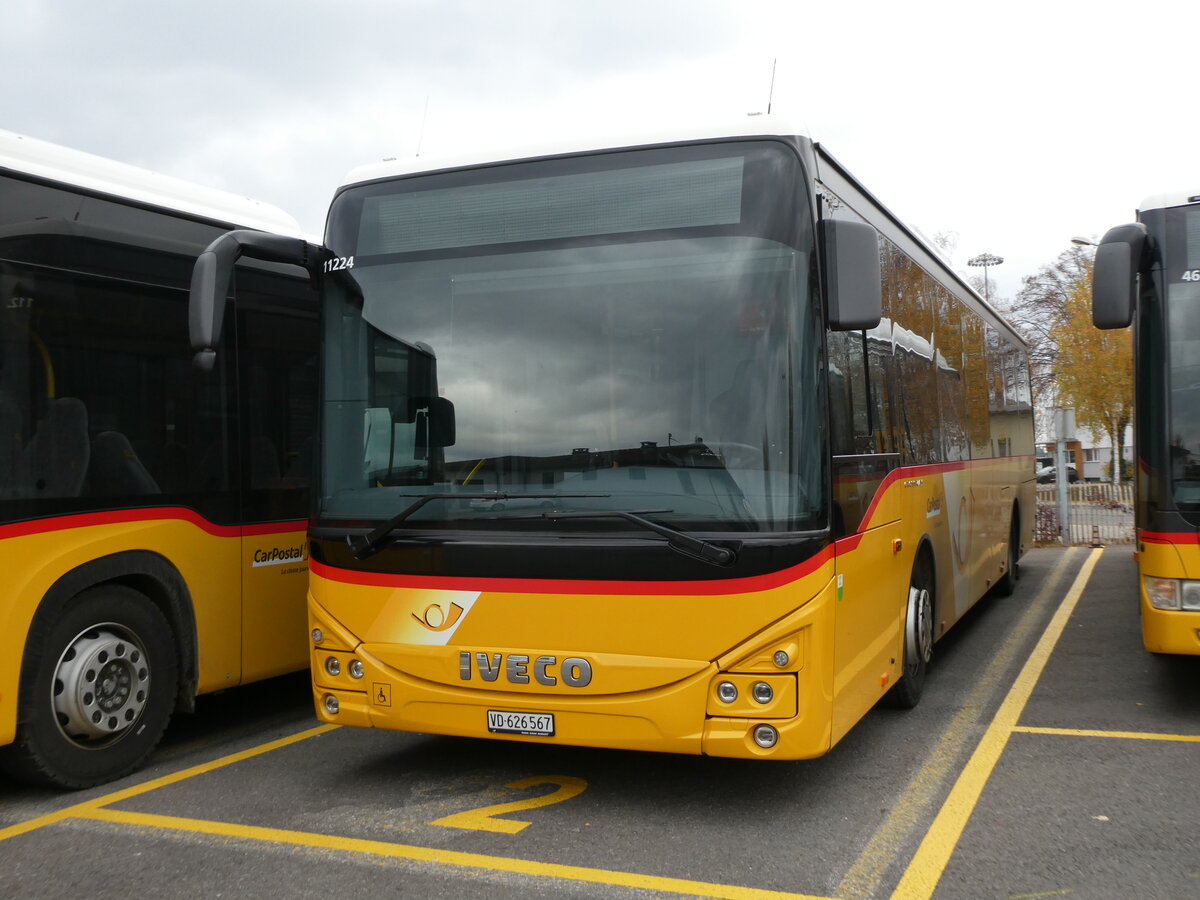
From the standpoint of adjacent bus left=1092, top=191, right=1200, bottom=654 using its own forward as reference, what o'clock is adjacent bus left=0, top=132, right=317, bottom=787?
adjacent bus left=0, top=132, right=317, bottom=787 is roughly at 2 o'clock from adjacent bus left=1092, top=191, right=1200, bottom=654.

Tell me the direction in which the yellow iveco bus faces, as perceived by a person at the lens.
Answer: facing the viewer and to the left of the viewer

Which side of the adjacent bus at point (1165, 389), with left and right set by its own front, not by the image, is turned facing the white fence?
back

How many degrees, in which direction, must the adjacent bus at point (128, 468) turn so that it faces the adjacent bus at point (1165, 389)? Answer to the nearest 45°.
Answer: approximately 135° to its left

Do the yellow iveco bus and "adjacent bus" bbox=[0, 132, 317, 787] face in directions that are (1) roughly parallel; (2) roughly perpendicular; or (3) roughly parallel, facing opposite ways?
roughly parallel

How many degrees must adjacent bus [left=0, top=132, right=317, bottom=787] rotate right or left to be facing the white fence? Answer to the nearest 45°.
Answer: approximately 180°

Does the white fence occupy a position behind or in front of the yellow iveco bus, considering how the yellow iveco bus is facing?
behind

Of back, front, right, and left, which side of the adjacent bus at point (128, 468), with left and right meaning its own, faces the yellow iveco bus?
left

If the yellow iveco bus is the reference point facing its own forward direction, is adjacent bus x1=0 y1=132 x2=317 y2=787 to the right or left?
on its right

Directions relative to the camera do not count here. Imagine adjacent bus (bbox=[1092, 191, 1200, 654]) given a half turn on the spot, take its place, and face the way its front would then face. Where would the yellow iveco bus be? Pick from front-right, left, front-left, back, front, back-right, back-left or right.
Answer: back-left

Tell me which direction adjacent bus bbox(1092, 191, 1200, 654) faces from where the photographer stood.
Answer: facing the viewer

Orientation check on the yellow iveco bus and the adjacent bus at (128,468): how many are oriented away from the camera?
0
